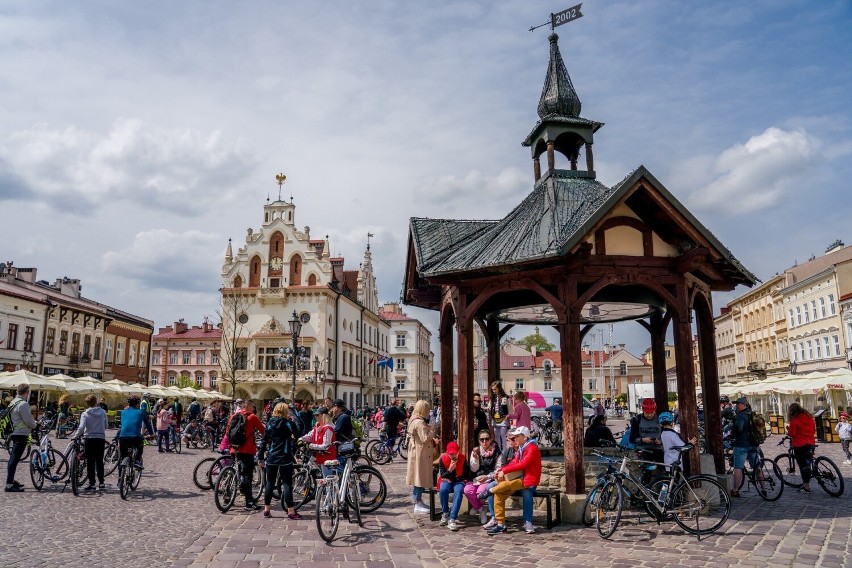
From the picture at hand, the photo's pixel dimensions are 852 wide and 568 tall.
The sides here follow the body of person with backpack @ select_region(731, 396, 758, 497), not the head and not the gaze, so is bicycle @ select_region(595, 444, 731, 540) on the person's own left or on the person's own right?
on the person's own left

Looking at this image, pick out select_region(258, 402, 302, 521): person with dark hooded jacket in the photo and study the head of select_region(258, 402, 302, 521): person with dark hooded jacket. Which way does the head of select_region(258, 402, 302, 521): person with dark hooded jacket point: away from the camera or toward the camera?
away from the camera

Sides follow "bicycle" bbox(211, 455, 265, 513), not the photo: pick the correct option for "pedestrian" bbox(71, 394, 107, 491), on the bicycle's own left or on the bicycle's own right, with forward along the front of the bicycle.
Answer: on the bicycle's own right

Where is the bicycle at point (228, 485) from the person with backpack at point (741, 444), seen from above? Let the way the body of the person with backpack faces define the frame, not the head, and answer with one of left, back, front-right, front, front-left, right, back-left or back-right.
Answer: front-left

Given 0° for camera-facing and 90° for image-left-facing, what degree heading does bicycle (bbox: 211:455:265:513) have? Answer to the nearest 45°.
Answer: approximately 45°

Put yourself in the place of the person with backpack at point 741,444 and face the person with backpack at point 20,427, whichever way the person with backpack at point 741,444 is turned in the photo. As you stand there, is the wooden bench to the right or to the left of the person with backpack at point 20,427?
left
